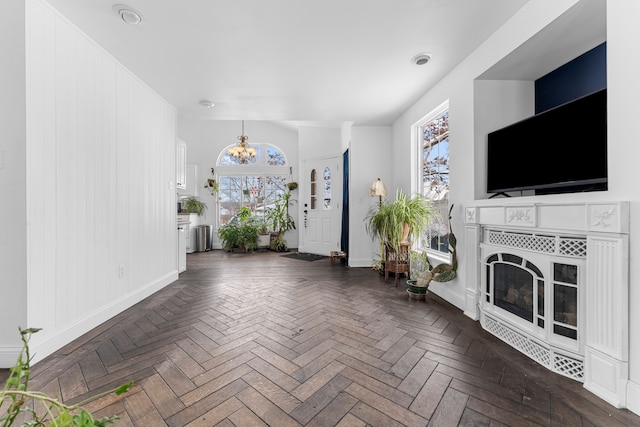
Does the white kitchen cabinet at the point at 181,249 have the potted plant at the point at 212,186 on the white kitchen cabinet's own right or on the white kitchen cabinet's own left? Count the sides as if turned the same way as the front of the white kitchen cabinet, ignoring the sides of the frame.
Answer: on the white kitchen cabinet's own left

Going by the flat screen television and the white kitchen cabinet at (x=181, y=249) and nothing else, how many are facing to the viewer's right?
1

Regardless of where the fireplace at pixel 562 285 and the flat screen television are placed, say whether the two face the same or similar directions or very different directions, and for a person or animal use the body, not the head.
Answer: same or similar directions

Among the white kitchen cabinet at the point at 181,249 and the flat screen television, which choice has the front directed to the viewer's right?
the white kitchen cabinet

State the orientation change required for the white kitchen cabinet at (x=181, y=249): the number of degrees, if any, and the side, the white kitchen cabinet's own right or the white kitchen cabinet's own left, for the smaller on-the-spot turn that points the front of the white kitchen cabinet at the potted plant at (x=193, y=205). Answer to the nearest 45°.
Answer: approximately 90° to the white kitchen cabinet's own left

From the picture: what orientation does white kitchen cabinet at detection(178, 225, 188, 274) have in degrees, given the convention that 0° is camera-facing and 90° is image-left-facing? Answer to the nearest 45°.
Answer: approximately 270°

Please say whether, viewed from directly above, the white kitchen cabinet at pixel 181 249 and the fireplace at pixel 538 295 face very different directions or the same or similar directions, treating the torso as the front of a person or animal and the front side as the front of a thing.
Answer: very different directions

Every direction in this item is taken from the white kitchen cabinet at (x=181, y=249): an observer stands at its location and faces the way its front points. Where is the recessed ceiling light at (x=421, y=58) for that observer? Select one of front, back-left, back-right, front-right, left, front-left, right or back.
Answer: front-right

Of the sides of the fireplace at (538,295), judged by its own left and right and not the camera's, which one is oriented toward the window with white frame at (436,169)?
right

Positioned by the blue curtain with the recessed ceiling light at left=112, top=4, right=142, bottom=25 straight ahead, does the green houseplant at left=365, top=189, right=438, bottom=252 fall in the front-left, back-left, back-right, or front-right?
front-left

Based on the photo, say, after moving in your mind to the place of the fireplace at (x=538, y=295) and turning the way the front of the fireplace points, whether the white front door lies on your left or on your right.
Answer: on your right

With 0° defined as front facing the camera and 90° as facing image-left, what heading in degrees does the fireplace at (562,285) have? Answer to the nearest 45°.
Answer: approximately 45°

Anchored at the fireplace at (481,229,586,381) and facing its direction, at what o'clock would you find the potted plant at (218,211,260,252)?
The potted plant is roughly at 2 o'clock from the fireplace.

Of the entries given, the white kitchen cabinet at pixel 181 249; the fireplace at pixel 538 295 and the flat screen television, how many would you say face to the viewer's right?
1
